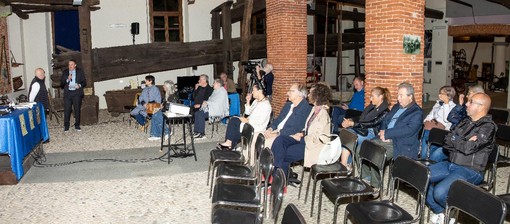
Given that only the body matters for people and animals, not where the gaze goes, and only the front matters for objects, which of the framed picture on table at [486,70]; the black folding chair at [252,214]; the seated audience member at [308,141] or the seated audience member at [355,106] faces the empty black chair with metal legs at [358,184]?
the framed picture on table

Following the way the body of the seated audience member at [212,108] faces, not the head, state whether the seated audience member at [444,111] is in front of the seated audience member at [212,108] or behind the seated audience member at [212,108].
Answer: behind

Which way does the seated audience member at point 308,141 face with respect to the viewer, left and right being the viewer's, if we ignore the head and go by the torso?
facing to the left of the viewer

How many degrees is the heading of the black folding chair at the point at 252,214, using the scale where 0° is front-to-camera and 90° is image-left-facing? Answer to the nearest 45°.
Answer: approximately 90°

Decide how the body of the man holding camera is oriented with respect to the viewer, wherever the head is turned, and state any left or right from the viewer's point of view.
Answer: facing to the left of the viewer

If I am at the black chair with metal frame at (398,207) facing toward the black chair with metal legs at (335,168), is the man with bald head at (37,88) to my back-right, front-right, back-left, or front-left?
front-left

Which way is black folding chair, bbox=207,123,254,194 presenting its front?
to the viewer's left

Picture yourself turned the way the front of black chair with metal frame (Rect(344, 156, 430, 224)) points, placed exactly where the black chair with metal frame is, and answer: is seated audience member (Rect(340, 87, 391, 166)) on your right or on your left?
on your right

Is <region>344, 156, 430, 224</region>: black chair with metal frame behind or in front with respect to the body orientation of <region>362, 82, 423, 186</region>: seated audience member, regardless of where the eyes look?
in front

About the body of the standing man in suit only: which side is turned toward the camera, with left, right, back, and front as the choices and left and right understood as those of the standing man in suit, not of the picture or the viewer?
front

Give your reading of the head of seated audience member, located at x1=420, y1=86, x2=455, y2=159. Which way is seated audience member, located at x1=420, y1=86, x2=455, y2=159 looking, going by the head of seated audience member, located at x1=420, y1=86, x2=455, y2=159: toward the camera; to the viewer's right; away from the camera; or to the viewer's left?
to the viewer's left

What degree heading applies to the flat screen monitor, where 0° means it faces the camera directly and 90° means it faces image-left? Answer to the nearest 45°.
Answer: approximately 0°

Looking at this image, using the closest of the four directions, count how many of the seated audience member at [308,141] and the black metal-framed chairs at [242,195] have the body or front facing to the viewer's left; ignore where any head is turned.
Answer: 2

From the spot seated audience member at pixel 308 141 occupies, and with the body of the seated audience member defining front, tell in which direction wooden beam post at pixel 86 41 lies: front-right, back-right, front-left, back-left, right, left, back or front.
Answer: front-right

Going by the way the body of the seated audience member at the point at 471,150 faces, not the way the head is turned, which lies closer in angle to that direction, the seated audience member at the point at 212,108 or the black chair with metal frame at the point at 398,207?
the black chair with metal frame

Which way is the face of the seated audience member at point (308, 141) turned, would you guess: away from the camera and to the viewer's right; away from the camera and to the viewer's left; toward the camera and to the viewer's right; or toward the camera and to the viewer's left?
away from the camera and to the viewer's left

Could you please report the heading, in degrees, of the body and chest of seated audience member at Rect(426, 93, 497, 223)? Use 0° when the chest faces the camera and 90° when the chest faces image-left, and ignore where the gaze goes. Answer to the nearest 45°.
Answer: approximately 45°

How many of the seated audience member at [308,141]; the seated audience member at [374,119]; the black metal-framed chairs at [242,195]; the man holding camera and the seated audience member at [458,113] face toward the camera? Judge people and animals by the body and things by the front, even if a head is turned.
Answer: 0

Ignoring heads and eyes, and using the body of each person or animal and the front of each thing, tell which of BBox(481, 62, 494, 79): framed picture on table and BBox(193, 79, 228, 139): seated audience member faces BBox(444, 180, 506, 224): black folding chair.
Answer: the framed picture on table

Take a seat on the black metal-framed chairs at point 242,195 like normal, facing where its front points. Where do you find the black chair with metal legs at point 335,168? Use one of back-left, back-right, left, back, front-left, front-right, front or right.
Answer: back-right
